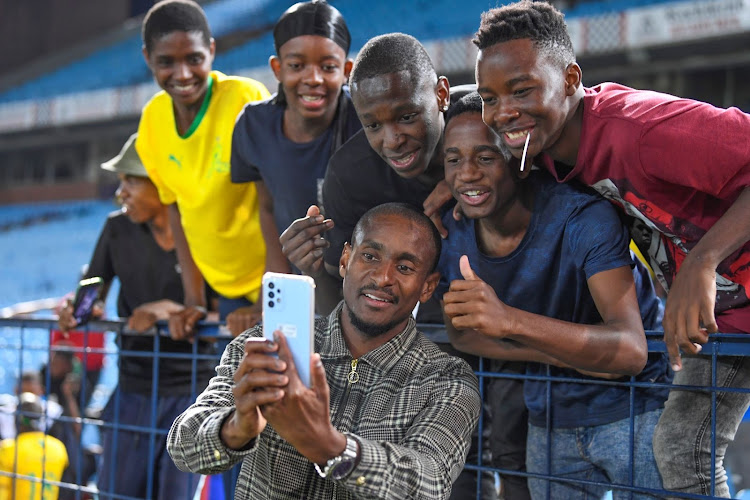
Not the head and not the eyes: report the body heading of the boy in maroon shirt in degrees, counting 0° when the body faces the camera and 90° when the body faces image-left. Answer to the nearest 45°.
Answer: approximately 45°

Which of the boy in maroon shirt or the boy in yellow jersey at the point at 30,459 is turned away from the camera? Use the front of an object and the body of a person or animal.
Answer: the boy in yellow jersey

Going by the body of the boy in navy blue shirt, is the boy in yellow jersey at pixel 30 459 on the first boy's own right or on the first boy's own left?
on the first boy's own right

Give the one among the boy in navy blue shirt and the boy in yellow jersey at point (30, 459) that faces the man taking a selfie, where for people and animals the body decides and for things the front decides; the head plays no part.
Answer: the boy in navy blue shirt

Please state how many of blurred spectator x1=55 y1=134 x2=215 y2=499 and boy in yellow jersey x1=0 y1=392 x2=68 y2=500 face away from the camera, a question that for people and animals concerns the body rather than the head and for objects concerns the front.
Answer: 1

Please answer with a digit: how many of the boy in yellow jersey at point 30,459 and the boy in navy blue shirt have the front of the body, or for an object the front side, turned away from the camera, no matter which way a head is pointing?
1

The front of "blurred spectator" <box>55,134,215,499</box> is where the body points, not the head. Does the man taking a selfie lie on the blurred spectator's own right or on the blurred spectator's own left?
on the blurred spectator's own left

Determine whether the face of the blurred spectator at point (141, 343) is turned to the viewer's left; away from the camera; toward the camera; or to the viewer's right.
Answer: to the viewer's left

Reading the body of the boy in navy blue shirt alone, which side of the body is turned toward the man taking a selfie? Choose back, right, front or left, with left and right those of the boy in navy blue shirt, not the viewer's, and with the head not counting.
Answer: front

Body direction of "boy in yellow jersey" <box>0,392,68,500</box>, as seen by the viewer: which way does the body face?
away from the camera
